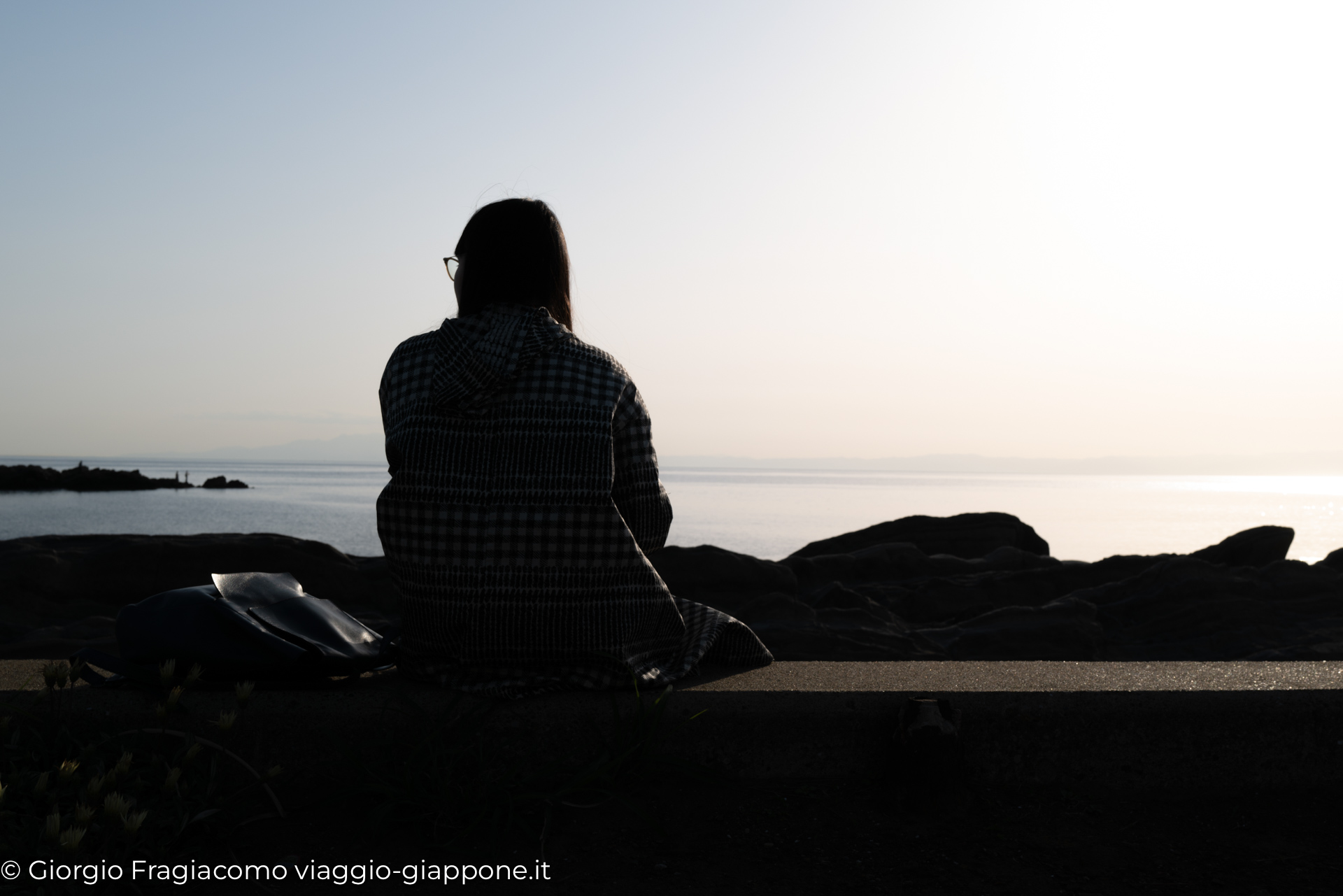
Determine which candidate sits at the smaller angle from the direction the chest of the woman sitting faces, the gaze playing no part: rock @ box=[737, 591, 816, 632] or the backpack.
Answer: the rock

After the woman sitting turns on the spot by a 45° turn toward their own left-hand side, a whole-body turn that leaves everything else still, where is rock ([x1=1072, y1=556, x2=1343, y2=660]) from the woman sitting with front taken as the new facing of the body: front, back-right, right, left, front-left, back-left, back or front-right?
right

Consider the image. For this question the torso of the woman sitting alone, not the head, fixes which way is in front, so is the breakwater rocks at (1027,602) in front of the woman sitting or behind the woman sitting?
in front

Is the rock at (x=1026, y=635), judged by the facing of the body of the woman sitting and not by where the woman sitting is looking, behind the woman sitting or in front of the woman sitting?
in front

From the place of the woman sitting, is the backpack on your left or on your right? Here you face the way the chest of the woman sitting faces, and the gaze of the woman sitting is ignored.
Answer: on your left

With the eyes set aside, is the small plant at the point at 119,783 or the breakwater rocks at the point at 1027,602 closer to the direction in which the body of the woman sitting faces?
the breakwater rocks

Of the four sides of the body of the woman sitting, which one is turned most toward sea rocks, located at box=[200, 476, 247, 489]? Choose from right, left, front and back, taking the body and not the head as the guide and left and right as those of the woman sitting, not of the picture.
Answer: front

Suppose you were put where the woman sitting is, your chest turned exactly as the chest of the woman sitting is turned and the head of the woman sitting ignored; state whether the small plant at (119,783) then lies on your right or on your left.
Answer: on your left

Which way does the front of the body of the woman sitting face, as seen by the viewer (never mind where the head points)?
away from the camera

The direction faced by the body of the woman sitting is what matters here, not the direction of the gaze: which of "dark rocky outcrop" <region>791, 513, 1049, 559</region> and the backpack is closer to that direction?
the dark rocky outcrop
